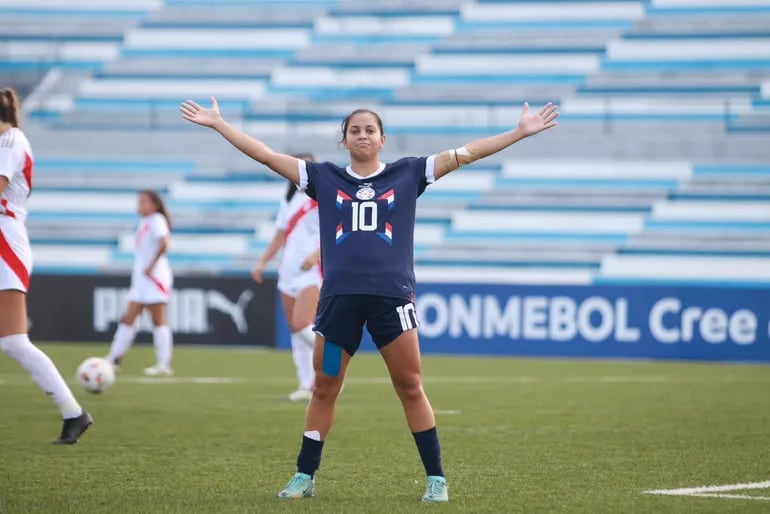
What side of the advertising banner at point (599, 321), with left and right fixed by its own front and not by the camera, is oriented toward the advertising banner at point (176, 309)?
right

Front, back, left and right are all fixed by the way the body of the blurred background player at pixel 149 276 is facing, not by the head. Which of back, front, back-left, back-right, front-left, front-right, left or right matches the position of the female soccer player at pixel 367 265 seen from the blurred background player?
left

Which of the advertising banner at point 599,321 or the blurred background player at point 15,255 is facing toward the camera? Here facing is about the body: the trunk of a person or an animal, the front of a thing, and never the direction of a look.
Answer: the advertising banner

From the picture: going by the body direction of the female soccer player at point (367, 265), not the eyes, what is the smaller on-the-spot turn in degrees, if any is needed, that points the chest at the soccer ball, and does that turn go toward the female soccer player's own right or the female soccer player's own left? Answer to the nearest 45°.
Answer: approximately 135° to the female soccer player's own right

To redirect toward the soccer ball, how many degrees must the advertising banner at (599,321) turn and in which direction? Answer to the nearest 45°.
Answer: approximately 45° to its right

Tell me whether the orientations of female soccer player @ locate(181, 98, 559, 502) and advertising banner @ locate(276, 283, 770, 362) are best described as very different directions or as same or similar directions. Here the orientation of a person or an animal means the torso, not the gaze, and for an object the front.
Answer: same or similar directions

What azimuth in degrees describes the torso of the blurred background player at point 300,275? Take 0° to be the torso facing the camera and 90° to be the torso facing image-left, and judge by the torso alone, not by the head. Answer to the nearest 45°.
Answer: approximately 45°

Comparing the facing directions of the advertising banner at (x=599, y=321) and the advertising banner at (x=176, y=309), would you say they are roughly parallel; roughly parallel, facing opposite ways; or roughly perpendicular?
roughly parallel

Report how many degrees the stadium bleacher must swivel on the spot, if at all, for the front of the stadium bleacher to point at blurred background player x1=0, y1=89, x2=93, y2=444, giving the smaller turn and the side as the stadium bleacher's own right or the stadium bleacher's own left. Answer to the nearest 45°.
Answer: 0° — it already faces them

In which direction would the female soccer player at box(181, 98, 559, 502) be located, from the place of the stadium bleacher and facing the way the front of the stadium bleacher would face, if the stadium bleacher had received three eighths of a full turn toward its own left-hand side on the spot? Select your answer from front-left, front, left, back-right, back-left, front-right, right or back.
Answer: back-right

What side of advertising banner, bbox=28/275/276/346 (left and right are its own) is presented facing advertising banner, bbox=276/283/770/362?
left

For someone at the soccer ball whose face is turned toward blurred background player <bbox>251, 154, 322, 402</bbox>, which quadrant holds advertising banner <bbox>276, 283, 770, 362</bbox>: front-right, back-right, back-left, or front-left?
front-left

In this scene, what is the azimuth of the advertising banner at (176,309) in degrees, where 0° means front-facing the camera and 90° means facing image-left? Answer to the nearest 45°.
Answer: approximately 0°

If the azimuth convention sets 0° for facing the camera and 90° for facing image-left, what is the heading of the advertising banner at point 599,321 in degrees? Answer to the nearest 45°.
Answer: approximately 0°

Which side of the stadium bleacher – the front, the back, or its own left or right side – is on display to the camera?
front
